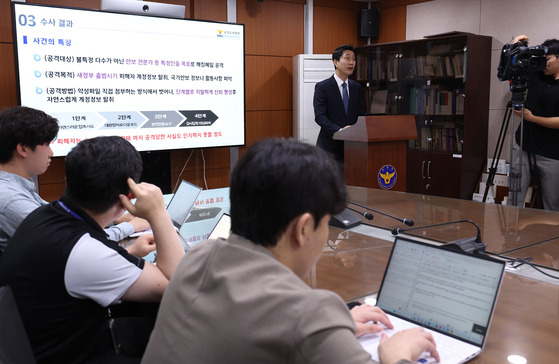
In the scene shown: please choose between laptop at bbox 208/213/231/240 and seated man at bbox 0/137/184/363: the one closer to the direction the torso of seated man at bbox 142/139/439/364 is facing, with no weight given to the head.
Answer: the laptop

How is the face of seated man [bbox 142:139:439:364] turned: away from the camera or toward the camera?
away from the camera

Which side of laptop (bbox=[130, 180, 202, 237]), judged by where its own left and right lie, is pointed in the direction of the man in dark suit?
back

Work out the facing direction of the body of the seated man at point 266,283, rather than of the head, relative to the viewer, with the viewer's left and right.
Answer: facing away from the viewer and to the right of the viewer

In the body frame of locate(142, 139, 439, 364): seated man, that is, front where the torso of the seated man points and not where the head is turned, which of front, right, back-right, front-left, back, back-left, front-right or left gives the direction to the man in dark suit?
front-left

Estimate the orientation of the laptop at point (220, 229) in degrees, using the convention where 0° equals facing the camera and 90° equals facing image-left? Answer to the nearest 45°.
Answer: approximately 45°

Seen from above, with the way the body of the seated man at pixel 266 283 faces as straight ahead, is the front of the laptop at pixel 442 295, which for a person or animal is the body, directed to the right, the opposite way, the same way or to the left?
the opposite way

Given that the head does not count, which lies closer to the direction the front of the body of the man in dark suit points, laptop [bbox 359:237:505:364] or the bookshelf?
the laptop

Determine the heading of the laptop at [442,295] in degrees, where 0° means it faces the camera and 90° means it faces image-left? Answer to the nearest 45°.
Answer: approximately 45°

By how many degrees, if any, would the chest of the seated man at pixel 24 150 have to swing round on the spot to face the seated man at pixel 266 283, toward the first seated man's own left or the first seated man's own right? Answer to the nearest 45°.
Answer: approximately 90° to the first seated man's own right

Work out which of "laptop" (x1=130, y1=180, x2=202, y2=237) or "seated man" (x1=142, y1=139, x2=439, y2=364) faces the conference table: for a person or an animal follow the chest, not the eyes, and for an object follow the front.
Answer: the seated man
